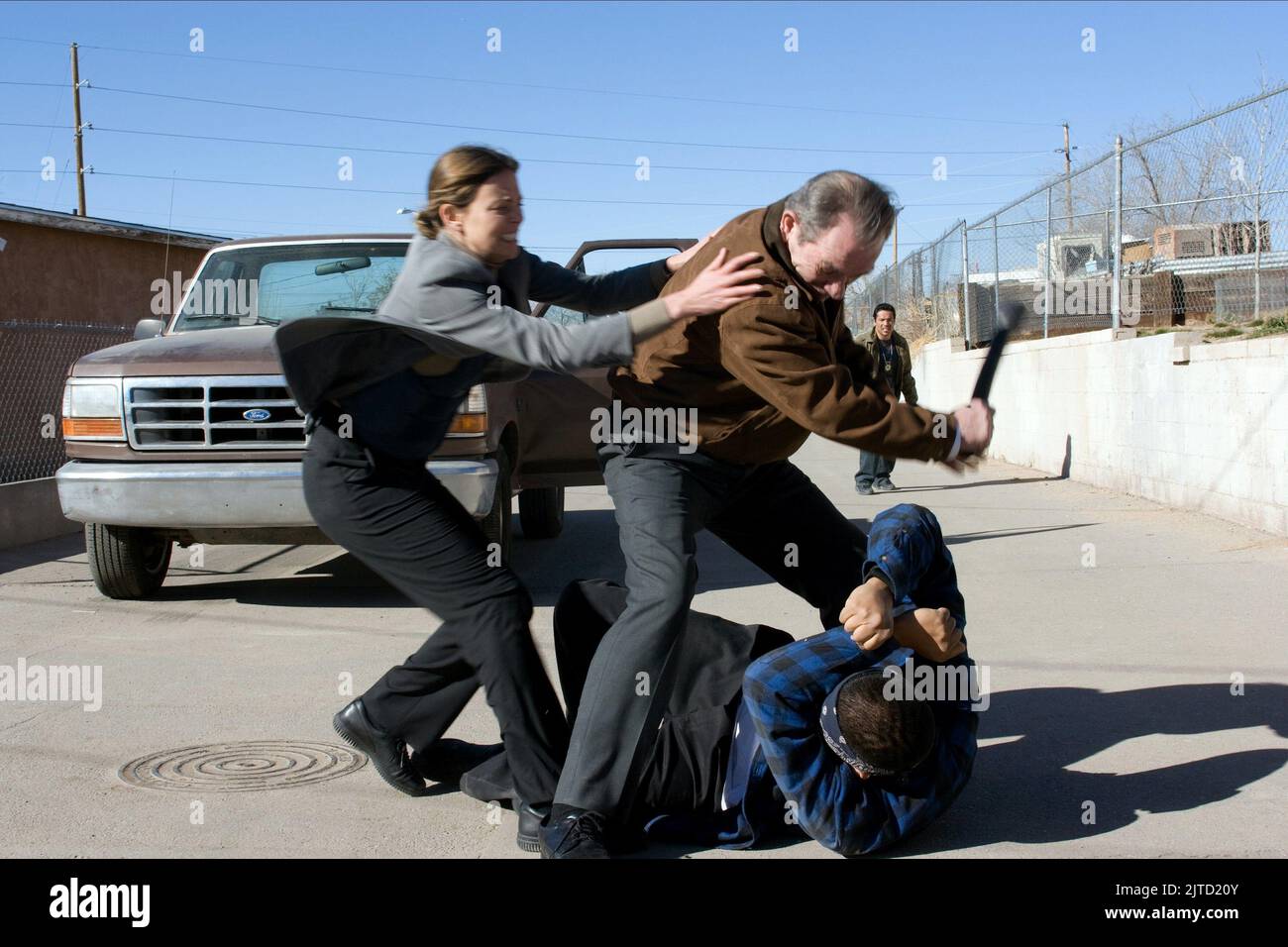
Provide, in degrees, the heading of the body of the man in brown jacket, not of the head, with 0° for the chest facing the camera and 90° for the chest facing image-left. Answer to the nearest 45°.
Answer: approximately 315°

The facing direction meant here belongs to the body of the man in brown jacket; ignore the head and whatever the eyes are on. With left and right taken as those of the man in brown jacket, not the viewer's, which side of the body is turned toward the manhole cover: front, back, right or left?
back

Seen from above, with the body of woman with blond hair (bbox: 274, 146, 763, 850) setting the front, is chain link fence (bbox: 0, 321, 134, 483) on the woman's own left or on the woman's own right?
on the woman's own left

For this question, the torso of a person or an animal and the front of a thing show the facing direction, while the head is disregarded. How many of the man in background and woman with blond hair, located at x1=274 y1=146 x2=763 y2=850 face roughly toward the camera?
1

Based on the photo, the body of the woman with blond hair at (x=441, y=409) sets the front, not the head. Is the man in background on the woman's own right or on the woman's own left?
on the woman's own left

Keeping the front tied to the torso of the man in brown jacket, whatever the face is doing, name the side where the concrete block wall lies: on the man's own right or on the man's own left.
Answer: on the man's own left

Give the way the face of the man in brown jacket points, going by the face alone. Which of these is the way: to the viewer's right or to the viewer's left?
to the viewer's right

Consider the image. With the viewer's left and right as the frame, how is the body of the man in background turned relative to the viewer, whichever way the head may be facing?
facing the viewer

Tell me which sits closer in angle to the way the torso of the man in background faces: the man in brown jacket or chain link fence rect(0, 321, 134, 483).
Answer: the man in brown jacket

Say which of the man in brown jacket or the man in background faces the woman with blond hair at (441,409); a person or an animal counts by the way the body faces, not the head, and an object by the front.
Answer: the man in background

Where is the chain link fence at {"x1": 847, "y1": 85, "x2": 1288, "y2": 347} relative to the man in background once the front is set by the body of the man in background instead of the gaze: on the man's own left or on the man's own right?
on the man's own left

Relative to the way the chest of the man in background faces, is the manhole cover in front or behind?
in front

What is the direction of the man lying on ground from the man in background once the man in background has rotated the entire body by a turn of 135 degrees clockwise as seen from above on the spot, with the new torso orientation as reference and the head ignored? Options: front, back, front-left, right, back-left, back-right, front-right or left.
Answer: back-left

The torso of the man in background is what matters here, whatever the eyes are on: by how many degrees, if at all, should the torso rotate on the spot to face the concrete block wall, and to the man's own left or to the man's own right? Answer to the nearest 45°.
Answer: approximately 45° to the man's own left

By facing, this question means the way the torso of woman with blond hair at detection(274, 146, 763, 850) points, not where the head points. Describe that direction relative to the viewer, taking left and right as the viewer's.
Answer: facing to the right of the viewer
